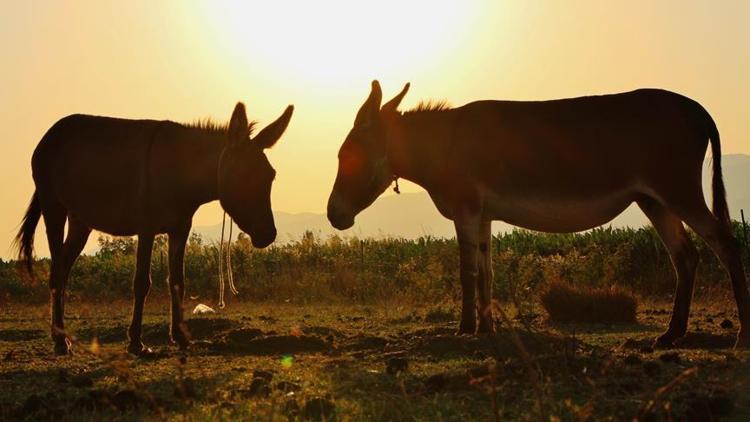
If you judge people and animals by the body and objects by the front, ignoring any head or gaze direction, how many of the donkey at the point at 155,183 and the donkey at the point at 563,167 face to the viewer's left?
1

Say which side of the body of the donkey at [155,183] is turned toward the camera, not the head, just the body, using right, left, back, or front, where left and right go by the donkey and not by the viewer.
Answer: right

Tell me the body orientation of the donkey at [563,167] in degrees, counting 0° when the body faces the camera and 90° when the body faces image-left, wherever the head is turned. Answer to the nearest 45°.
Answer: approximately 90°

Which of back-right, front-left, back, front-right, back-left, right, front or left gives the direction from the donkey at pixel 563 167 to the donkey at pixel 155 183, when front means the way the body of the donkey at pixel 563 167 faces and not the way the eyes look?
front

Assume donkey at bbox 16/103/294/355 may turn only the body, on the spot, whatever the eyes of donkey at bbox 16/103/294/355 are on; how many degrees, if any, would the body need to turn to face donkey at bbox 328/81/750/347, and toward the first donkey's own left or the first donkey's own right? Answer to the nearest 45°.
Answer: approximately 45° to the first donkey's own right
